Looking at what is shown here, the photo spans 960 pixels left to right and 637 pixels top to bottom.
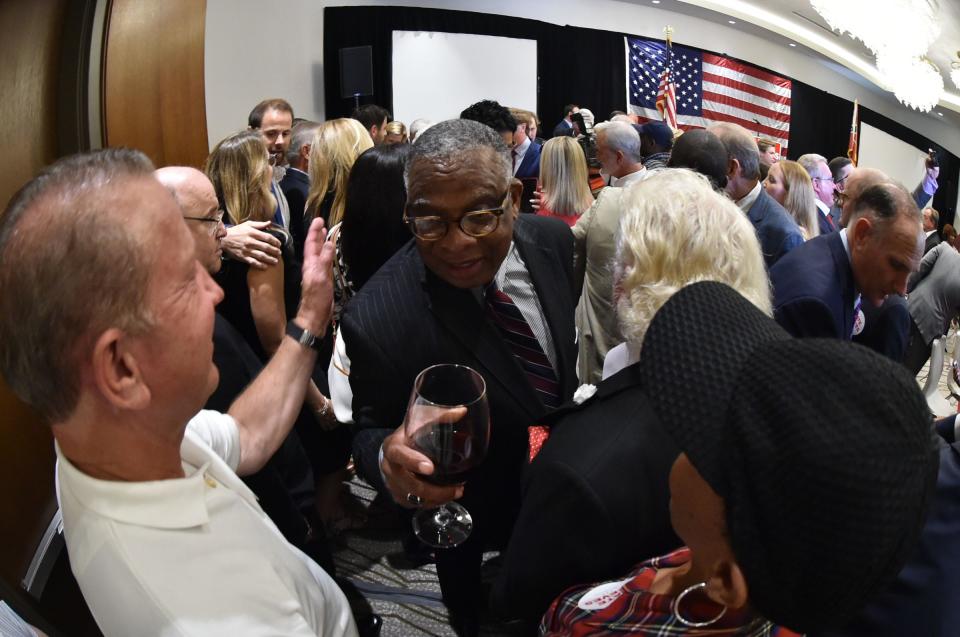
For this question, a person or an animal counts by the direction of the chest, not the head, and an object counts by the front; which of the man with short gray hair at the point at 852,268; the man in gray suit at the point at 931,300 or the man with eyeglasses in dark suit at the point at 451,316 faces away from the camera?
the man in gray suit

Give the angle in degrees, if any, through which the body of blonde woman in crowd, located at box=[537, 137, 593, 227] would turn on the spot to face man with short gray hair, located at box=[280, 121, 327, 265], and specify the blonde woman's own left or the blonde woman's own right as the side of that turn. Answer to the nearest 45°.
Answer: approximately 90° to the blonde woman's own left

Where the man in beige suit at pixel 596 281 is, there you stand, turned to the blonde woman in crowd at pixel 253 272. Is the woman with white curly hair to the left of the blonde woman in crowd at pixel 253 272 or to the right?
left

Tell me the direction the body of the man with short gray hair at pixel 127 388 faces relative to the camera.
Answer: to the viewer's right

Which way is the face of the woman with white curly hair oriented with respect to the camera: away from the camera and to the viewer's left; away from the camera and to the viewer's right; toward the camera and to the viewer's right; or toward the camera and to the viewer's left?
away from the camera and to the viewer's left

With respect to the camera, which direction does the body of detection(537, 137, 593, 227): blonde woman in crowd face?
away from the camera

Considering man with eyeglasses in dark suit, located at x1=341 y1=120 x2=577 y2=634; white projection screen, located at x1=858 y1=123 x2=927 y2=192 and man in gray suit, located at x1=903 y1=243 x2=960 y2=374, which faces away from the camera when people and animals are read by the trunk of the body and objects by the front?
the man in gray suit

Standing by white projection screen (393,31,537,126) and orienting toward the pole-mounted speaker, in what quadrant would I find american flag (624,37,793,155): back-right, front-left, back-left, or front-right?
back-left

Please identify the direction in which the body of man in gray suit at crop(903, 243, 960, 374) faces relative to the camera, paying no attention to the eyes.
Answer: away from the camera

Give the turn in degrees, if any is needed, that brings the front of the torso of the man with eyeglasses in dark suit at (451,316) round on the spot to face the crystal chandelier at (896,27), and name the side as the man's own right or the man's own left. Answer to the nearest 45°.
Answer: approximately 90° to the man's own left
